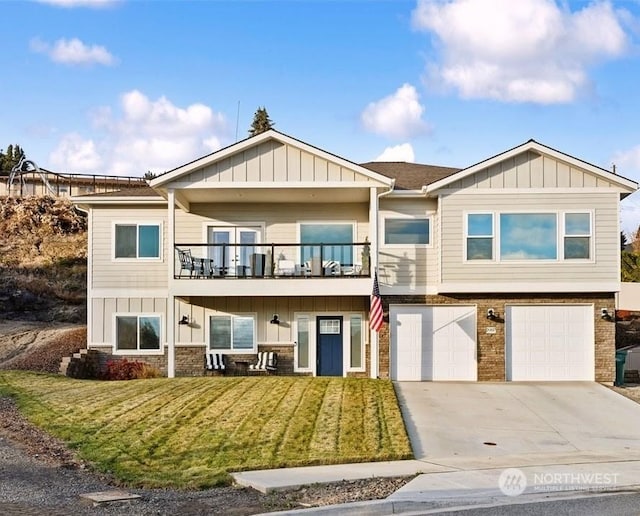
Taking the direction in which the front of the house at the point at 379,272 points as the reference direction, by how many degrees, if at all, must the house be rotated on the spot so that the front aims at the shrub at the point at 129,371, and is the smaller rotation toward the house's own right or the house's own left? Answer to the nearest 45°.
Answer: approximately 90° to the house's own right

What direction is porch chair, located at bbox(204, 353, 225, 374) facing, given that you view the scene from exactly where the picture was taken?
facing the viewer and to the right of the viewer

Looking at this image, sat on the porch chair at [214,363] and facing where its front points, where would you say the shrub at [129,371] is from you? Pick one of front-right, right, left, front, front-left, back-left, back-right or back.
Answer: back-right

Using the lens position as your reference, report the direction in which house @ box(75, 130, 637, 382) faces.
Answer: facing the viewer

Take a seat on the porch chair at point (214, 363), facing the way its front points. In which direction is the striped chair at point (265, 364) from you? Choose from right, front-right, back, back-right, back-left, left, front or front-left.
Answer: front-left
